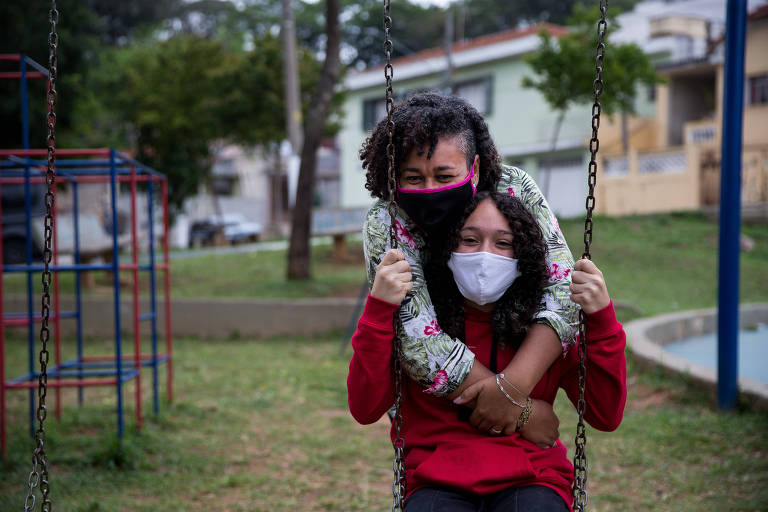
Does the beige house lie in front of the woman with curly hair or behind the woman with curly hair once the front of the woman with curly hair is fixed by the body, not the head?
behind

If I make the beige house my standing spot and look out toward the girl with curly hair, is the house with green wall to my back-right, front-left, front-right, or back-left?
back-right

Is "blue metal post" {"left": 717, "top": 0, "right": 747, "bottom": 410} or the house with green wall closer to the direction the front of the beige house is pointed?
the blue metal post

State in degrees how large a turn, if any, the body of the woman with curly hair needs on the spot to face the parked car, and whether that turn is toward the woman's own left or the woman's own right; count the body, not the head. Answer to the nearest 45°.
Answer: approximately 180°

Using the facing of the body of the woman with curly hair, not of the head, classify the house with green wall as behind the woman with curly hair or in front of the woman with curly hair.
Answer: behind

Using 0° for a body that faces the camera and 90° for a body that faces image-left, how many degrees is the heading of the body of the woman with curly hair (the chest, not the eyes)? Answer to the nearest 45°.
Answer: approximately 0°

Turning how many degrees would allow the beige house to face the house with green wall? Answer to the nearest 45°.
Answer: approximately 90° to its right

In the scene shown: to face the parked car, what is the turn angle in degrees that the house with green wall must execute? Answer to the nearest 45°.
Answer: approximately 45° to its right
